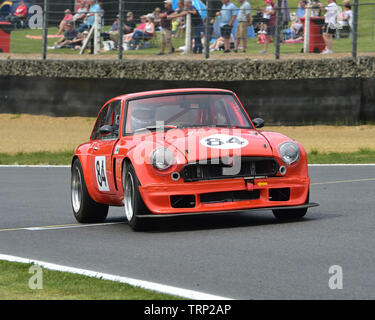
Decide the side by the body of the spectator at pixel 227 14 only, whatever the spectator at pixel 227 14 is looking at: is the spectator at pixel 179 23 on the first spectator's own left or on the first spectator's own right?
on the first spectator's own right

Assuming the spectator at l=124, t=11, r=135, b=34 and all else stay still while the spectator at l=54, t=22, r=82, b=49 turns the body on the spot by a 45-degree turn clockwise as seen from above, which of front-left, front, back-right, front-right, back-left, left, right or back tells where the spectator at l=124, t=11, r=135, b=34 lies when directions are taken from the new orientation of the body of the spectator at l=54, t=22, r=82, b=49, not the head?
back-left

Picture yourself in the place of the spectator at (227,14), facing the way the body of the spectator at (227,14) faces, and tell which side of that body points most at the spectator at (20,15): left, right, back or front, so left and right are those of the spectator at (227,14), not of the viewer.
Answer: right

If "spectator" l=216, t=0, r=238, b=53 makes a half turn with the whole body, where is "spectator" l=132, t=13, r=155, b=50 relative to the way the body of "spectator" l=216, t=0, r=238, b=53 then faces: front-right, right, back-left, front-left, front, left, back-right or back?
left

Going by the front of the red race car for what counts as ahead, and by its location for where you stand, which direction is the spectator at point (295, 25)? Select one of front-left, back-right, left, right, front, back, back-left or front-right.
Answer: back-left

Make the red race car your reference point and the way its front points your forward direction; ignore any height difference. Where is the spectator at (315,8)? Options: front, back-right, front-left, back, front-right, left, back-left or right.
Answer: back-left

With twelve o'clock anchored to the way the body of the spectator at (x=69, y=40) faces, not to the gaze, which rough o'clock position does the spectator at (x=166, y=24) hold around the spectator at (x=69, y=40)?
the spectator at (x=166, y=24) is roughly at 9 o'clock from the spectator at (x=69, y=40).

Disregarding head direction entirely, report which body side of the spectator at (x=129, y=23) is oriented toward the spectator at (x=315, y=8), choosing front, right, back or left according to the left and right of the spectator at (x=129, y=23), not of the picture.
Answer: left
